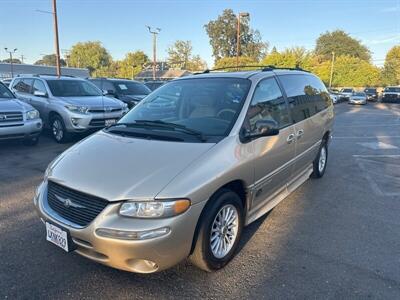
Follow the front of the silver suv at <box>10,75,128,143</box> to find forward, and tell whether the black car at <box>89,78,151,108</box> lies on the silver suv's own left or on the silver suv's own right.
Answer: on the silver suv's own left

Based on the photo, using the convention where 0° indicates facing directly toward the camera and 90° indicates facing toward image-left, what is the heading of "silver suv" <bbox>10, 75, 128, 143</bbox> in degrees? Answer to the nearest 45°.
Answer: approximately 315°

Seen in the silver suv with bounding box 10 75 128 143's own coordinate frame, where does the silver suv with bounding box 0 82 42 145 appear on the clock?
the silver suv with bounding box 0 82 42 145 is roughly at 3 o'clock from the silver suv with bounding box 10 75 128 143.

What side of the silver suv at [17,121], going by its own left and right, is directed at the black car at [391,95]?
left

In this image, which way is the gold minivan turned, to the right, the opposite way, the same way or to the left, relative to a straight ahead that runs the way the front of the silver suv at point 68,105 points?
to the right

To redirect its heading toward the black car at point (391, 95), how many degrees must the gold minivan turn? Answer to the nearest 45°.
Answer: approximately 180°

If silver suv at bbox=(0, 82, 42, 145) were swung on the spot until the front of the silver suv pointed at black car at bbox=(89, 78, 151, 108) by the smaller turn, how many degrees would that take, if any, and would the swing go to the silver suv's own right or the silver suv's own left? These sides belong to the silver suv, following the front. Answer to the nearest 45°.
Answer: approximately 90° to the silver suv's own left

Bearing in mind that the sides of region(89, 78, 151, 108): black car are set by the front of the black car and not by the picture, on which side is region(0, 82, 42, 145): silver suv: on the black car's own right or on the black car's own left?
on the black car's own right

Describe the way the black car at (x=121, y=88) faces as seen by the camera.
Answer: facing the viewer and to the right of the viewer

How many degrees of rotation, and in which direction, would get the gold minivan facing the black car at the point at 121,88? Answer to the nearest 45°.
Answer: approximately 135° to its right
